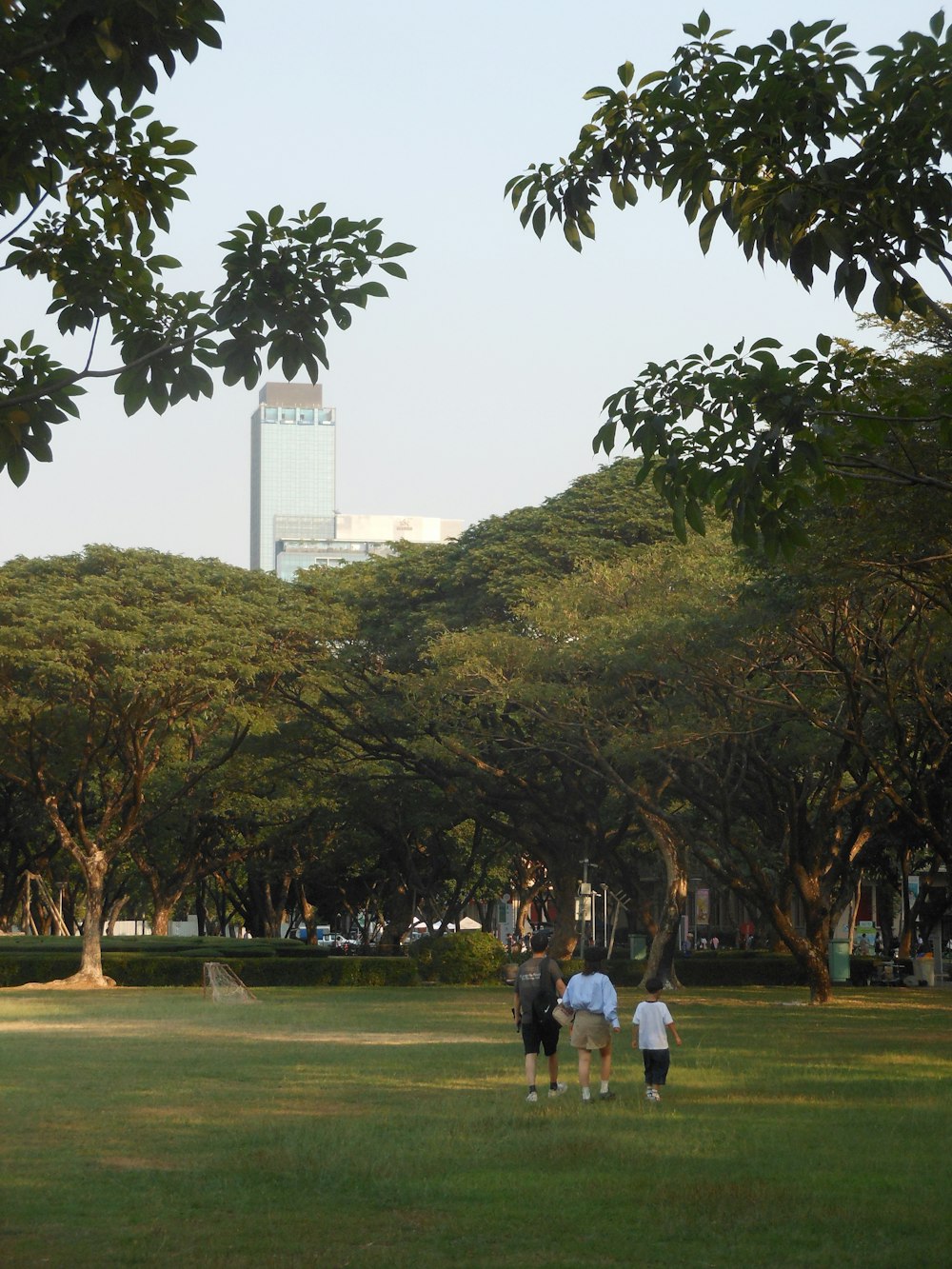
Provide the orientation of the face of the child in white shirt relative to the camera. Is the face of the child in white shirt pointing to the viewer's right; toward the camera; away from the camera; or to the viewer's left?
away from the camera

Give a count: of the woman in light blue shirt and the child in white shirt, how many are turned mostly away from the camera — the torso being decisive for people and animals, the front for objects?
2

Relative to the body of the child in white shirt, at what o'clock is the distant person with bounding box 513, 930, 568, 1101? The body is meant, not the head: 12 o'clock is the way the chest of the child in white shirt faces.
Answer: The distant person is roughly at 10 o'clock from the child in white shirt.

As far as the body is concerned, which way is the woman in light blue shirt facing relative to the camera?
away from the camera

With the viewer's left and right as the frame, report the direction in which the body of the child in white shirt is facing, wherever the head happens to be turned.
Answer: facing away from the viewer

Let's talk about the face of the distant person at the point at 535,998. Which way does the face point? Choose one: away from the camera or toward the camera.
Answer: away from the camera

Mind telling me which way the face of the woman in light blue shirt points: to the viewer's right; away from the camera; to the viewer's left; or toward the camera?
away from the camera
